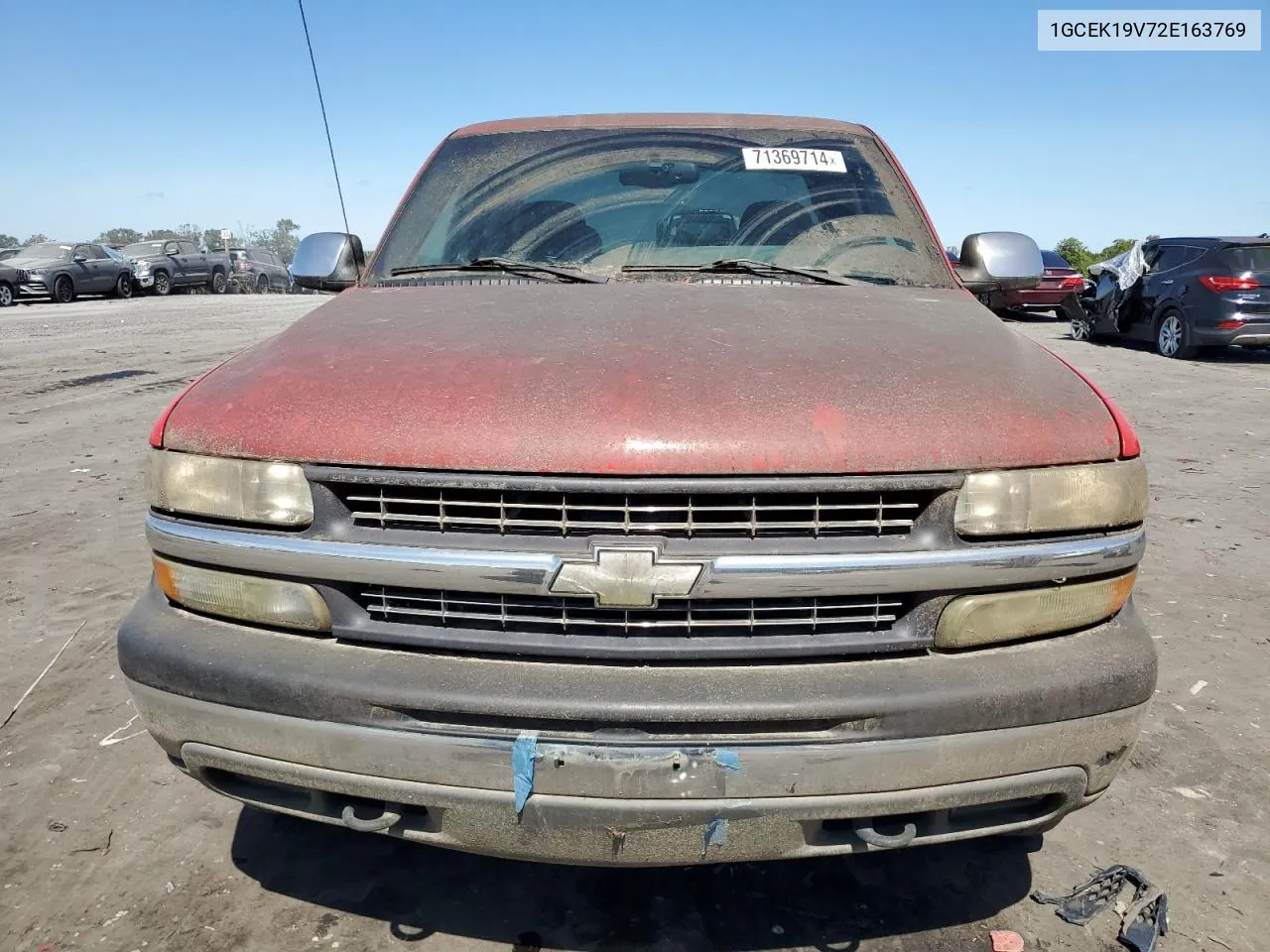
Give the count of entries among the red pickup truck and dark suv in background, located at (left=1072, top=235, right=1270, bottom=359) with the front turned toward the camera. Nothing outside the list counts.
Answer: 1

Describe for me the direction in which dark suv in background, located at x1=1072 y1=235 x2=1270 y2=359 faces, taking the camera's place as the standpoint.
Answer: facing away from the viewer and to the left of the viewer

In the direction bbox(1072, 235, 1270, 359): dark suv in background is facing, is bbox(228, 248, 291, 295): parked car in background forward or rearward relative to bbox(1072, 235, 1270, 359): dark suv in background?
forward

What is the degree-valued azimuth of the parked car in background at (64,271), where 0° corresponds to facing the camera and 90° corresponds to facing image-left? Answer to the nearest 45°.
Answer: approximately 45°

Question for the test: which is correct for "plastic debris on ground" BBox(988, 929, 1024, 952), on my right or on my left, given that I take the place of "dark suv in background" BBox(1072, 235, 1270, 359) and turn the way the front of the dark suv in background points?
on my left

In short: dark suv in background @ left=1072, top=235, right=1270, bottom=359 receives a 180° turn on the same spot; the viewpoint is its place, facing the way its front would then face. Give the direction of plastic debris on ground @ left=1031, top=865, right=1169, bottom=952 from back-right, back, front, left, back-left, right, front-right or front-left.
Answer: front-right

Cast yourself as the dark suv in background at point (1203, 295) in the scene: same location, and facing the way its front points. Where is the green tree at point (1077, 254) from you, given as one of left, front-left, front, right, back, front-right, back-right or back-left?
front-right

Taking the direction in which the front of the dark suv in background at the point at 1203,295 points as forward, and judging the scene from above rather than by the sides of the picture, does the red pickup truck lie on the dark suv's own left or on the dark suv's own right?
on the dark suv's own left

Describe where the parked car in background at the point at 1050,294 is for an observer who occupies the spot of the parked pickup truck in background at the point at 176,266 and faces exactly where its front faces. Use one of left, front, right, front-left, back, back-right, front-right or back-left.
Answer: left

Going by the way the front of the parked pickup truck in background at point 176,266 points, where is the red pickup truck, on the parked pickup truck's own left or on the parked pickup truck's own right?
on the parked pickup truck's own left

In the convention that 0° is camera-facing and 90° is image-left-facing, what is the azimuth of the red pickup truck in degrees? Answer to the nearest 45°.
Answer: approximately 0°
